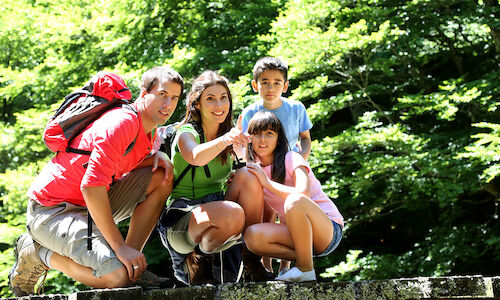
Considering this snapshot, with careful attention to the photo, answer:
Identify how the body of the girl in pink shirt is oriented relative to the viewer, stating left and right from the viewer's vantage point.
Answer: facing the viewer and to the left of the viewer

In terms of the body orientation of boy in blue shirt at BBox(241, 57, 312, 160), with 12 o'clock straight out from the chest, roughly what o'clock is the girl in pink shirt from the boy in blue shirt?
The girl in pink shirt is roughly at 12 o'clock from the boy in blue shirt.

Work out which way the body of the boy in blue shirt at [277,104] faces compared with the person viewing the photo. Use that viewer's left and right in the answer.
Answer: facing the viewer

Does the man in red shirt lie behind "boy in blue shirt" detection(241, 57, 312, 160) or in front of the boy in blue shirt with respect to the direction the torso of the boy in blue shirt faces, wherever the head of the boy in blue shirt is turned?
in front

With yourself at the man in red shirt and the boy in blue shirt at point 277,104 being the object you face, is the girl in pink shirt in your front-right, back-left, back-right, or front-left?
front-right

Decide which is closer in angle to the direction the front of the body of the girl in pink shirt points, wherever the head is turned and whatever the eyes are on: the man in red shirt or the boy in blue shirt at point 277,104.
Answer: the man in red shirt

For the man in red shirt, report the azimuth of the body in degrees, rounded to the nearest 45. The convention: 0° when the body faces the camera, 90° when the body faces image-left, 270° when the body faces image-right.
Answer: approximately 270°

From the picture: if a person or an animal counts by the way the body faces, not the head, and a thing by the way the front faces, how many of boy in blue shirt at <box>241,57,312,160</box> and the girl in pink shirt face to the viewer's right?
0

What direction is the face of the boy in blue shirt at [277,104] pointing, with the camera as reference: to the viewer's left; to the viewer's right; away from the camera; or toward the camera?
toward the camera

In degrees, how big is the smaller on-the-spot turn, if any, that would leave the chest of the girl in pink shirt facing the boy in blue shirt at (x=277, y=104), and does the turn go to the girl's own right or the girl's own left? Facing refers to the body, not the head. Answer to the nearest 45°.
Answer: approximately 135° to the girl's own right
